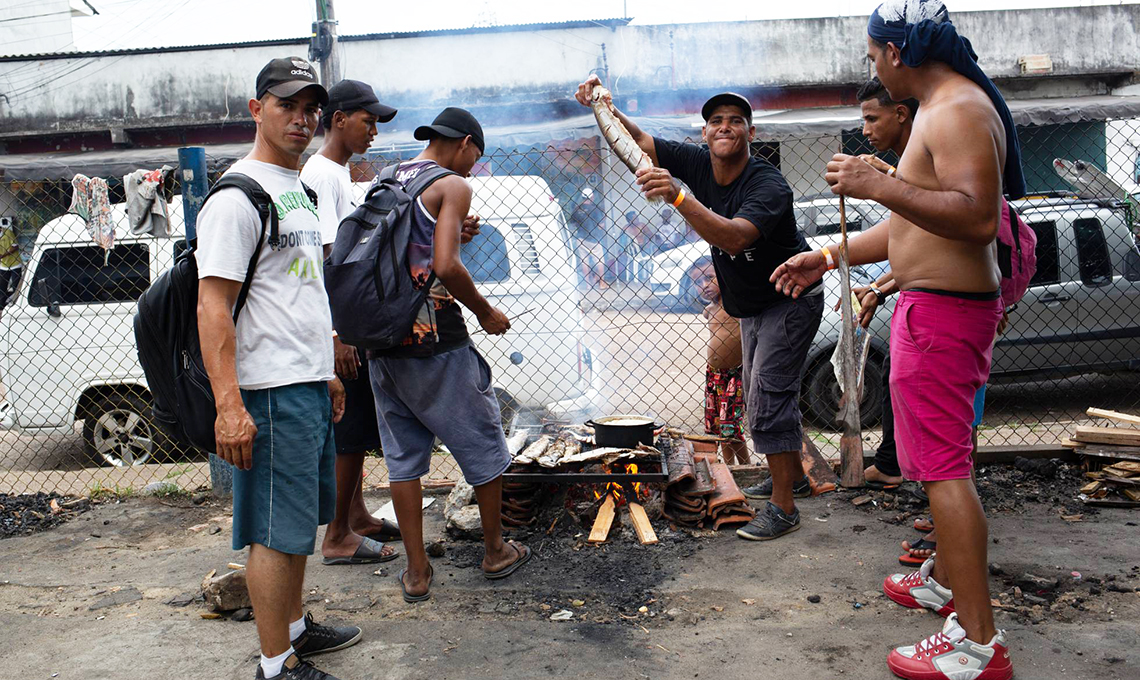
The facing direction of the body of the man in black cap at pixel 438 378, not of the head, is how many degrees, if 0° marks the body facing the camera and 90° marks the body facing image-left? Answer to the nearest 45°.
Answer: approximately 225°

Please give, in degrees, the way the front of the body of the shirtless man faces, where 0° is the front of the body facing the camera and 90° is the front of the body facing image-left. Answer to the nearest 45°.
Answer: approximately 90°

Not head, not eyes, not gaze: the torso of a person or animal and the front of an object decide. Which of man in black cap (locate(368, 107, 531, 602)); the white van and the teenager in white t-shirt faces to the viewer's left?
the white van

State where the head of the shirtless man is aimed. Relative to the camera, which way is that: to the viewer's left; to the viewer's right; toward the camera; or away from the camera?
to the viewer's left

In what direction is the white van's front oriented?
to the viewer's left

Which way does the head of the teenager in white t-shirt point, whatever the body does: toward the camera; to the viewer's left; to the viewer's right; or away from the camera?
to the viewer's right

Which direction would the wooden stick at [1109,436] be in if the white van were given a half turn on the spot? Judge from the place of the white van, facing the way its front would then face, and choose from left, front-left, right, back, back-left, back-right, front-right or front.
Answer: front-right

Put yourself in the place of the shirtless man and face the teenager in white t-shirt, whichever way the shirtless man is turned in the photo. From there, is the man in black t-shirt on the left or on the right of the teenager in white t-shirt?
right
